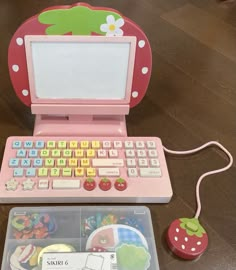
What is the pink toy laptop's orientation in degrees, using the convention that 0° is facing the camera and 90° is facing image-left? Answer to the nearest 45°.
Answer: approximately 0°
